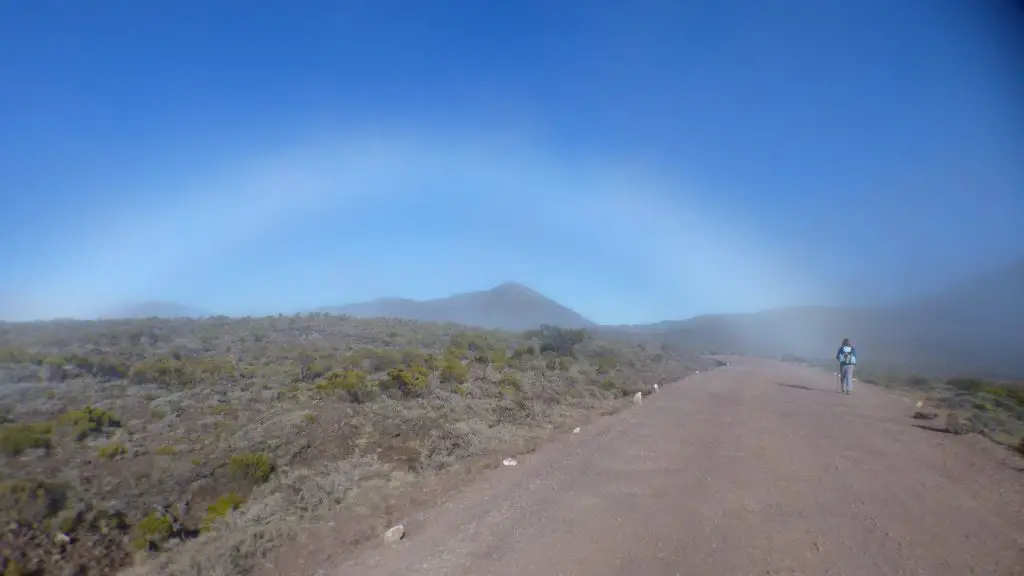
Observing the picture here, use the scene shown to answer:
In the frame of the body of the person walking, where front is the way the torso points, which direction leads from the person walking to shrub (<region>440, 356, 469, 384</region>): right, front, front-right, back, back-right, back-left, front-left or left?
back-left

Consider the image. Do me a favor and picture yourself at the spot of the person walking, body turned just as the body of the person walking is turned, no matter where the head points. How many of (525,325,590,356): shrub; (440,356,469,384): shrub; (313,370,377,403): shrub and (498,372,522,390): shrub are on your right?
0

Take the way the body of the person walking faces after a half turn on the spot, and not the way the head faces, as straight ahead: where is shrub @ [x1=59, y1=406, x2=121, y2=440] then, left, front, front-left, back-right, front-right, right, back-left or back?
front-right

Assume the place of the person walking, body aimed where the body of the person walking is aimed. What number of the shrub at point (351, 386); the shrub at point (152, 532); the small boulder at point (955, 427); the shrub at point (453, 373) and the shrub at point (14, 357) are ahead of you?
0

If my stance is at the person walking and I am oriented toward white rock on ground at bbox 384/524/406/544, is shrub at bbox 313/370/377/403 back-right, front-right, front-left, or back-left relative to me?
front-right

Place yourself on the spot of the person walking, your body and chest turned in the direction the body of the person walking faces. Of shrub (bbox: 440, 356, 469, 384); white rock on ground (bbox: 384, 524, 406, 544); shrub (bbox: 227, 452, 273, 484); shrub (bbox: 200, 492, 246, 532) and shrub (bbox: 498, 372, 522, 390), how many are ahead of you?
0

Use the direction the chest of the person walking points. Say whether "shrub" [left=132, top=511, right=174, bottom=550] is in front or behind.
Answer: behind

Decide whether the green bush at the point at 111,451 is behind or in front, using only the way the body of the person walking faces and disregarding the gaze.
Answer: behind

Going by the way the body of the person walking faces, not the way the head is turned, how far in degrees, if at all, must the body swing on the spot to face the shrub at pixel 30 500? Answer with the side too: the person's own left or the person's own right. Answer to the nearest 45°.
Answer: approximately 135° to the person's own left

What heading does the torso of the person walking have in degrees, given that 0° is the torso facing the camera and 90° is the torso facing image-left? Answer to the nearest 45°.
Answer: approximately 180°

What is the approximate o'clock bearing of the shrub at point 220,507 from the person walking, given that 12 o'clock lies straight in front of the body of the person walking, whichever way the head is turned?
The shrub is roughly at 7 o'clock from the person walking.

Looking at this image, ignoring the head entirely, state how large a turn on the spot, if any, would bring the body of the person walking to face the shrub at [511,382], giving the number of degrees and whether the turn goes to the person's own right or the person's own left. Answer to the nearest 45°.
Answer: approximately 135° to the person's own left

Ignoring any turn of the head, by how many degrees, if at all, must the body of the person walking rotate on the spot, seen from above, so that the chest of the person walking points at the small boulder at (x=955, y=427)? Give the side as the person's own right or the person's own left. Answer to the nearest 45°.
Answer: approximately 180°

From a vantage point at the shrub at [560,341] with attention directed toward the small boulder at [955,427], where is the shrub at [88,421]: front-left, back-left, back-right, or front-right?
front-right
